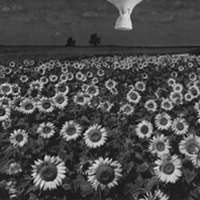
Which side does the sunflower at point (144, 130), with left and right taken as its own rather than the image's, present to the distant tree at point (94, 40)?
back

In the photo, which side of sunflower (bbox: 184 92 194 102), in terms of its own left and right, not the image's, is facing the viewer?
front

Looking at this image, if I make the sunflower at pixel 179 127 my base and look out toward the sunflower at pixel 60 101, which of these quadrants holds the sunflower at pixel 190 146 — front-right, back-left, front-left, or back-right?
back-left

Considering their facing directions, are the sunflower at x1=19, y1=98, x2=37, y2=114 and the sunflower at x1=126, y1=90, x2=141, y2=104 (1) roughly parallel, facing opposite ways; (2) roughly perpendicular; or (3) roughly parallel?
roughly parallel

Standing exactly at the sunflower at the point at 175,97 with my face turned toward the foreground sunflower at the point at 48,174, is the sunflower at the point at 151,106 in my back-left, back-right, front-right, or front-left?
front-right

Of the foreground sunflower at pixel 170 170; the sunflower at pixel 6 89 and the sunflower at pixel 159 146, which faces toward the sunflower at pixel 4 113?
the sunflower at pixel 6 89

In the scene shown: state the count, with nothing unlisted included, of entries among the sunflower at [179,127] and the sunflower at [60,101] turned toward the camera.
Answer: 2

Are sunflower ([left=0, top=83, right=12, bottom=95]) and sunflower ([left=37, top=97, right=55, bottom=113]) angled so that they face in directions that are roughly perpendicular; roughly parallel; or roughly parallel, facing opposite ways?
roughly parallel

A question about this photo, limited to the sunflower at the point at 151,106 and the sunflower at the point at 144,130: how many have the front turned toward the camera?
2

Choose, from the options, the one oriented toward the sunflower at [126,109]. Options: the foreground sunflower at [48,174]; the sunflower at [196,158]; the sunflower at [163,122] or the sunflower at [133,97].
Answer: the sunflower at [133,97]

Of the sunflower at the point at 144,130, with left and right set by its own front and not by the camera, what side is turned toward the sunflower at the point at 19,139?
right

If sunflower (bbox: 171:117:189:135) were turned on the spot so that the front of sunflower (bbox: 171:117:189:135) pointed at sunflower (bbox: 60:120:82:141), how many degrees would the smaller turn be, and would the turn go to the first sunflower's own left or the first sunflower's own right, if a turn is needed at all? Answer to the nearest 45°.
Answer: approximately 45° to the first sunflower's own right

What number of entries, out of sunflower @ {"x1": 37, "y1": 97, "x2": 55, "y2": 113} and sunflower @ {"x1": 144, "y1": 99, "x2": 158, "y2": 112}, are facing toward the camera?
2

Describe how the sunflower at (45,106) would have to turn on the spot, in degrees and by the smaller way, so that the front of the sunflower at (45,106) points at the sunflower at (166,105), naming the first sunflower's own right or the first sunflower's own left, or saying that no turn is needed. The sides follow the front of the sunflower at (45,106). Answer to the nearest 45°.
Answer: approximately 90° to the first sunflower's own left

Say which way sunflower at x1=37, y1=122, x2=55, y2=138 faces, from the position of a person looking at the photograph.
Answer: facing the viewer

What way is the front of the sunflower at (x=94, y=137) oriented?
toward the camera

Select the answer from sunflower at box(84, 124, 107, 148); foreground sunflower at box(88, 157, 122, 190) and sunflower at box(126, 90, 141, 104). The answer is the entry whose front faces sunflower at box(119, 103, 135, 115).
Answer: sunflower at box(126, 90, 141, 104)

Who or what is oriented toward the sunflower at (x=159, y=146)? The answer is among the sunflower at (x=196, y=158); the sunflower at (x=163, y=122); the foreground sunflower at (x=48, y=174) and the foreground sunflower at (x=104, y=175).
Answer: the sunflower at (x=163, y=122)

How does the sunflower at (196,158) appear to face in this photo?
toward the camera

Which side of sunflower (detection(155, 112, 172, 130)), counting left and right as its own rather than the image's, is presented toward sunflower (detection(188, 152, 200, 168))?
front
